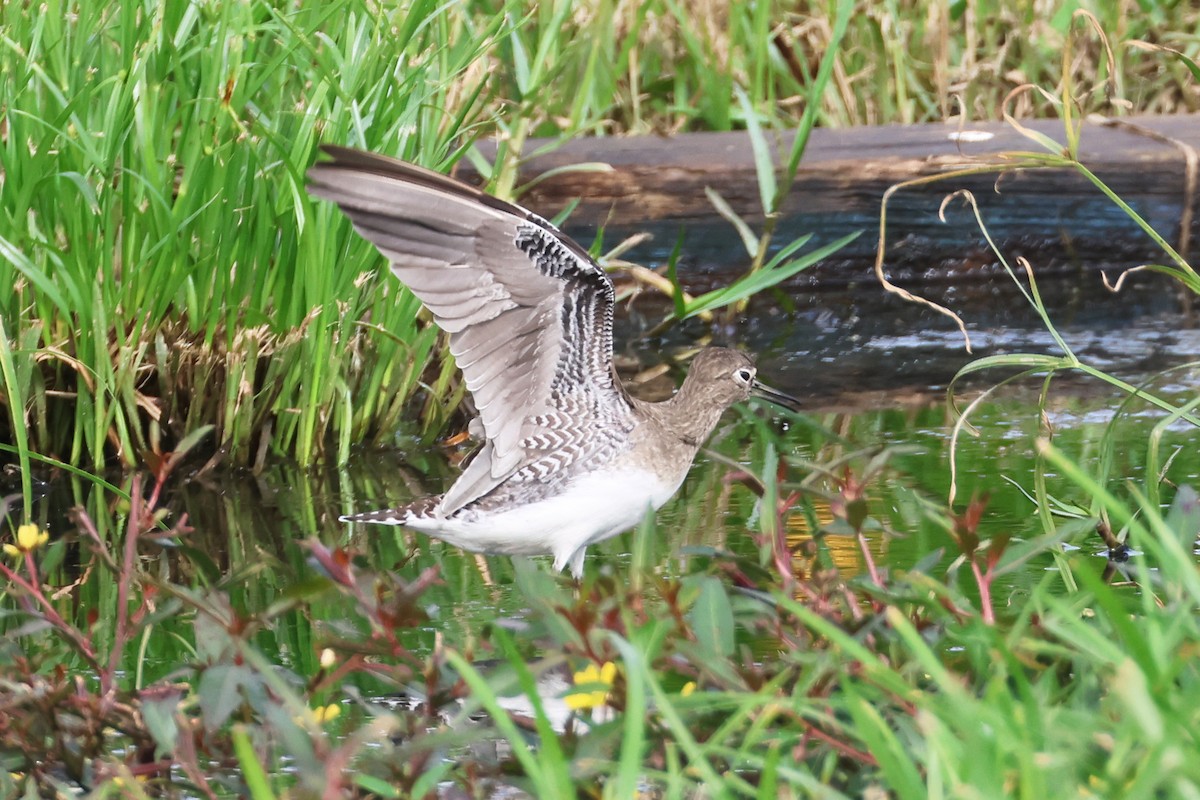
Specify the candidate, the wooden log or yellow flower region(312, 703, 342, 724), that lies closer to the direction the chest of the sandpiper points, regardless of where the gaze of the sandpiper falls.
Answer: the wooden log

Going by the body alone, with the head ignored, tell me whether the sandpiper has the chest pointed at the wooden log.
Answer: no

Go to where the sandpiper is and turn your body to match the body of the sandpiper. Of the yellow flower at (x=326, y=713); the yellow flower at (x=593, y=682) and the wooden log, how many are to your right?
2

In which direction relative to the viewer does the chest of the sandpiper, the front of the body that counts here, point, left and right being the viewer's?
facing to the right of the viewer

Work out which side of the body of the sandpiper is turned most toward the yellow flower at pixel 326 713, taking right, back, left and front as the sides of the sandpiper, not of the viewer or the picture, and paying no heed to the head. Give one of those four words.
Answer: right

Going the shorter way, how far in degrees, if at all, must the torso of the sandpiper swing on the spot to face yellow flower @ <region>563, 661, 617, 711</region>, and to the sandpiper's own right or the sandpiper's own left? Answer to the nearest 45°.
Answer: approximately 90° to the sandpiper's own right
